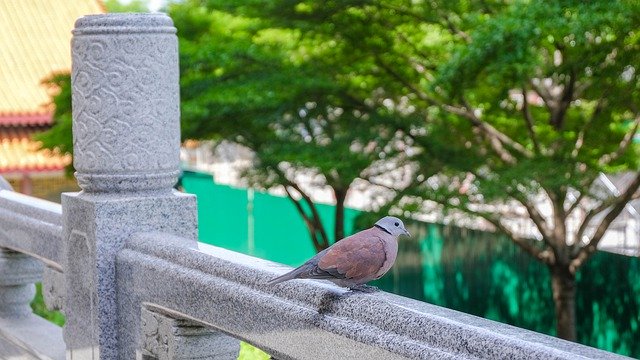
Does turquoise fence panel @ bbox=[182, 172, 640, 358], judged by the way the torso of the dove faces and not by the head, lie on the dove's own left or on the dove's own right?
on the dove's own left

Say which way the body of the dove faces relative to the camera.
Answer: to the viewer's right

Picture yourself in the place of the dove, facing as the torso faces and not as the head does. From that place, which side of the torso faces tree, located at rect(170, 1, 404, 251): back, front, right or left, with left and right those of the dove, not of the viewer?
left

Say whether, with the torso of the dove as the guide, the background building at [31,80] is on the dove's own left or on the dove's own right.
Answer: on the dove's own left

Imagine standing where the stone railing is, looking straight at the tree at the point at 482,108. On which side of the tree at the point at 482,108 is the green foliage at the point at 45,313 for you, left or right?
left

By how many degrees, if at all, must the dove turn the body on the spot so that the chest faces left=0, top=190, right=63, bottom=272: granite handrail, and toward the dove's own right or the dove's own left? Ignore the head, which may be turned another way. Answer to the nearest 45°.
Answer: approximately 135° to the dove's own left

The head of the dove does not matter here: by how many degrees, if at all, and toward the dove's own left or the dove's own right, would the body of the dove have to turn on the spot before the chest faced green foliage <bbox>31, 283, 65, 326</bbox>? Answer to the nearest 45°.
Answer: approximately 135° to the dove's own left
